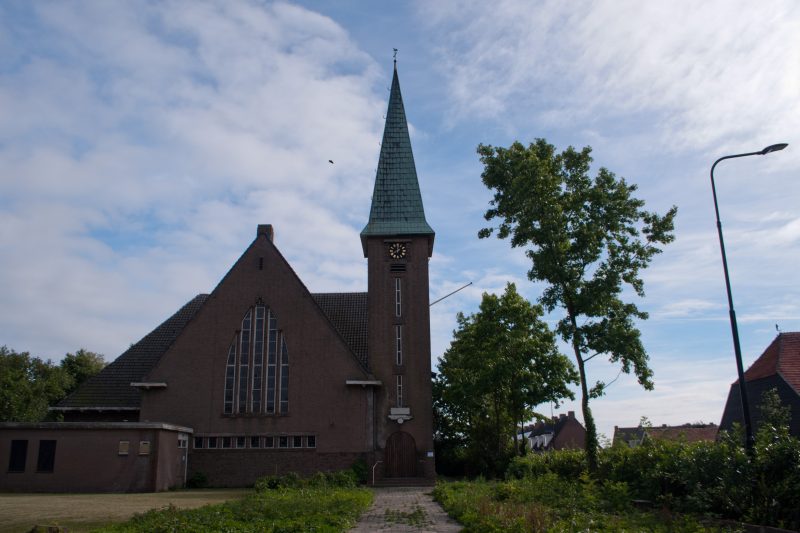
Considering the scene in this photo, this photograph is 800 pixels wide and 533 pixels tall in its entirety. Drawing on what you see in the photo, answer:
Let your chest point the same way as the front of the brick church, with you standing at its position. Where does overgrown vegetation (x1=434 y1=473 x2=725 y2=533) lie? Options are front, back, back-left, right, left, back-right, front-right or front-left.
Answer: front

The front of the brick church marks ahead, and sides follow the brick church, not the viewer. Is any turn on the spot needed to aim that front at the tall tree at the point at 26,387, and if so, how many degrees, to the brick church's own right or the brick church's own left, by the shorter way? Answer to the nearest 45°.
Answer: approximately 135° to the brick church's own right

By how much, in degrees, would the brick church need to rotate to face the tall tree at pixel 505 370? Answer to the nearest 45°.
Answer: approximately 90° to its left

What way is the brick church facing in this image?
toward the camera

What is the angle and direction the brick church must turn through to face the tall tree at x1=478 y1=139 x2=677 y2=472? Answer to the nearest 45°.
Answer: approximately 45° to its left

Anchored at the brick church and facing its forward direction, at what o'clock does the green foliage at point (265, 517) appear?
The green foliage is roughly at 12 o'clock from the brick church.

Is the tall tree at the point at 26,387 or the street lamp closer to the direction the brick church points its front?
the street lamp
